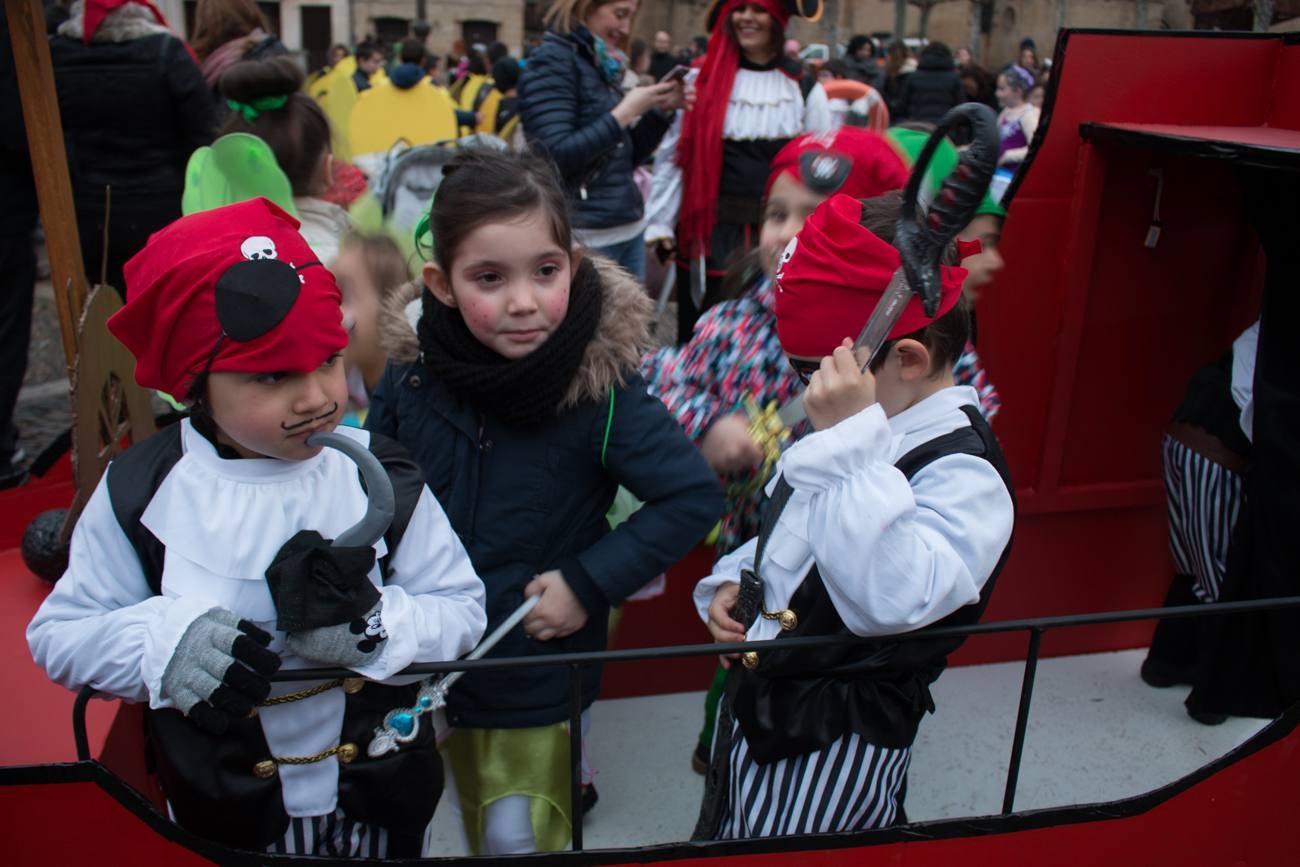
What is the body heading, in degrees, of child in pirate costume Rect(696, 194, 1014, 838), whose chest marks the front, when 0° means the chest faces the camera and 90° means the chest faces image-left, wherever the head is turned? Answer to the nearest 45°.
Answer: approximately 45°

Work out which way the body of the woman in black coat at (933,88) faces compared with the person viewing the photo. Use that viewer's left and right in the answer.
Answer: facing away from the viewer

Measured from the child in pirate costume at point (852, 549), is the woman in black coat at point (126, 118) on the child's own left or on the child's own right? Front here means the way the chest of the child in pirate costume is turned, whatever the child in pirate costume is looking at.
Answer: on the child's own right

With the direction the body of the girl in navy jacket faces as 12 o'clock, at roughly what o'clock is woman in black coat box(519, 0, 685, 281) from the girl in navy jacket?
The woman in black coat is roughly at 6 o'clock from the girl in navy jacket.

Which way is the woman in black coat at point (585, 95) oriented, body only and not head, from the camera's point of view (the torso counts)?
to the viewer's right

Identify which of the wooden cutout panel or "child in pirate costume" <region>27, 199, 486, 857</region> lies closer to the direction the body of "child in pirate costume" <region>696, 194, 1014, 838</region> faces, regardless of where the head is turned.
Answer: the child in pirate costume

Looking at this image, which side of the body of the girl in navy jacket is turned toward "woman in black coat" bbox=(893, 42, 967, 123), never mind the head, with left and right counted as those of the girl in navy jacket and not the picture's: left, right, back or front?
back

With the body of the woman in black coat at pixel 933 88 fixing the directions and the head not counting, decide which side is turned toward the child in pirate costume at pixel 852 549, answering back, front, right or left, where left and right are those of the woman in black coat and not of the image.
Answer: back

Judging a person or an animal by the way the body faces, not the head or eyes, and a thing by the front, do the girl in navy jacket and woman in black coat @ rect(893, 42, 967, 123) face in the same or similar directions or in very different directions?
very different directions

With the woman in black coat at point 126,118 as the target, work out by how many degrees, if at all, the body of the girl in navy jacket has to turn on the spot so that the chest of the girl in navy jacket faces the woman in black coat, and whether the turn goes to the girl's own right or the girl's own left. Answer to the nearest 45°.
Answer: approximately 135° to the girl's own right
